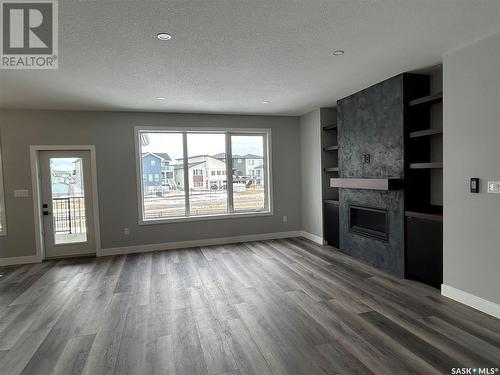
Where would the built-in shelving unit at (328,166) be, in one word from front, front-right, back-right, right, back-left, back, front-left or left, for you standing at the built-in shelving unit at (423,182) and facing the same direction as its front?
right

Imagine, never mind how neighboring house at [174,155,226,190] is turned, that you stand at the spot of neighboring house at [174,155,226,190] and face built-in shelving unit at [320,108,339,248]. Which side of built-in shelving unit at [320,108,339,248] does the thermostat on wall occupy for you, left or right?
right

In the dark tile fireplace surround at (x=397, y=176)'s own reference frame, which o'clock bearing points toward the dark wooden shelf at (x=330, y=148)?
The dark wooden shelf is roughly at 3 o'clock from the dark tile fireplace surround.

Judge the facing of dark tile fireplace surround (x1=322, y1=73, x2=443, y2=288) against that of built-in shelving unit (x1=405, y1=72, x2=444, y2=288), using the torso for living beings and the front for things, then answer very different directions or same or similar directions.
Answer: same or similar directions

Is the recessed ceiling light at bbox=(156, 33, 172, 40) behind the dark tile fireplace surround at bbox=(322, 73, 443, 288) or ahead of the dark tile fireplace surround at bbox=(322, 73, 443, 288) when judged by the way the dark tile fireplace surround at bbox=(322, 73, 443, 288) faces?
ahead

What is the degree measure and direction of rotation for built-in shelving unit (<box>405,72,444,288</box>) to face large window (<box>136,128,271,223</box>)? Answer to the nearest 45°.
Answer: approximately 45° to its right

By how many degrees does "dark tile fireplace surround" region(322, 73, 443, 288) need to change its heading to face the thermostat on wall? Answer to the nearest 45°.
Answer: approximately 90° to its left

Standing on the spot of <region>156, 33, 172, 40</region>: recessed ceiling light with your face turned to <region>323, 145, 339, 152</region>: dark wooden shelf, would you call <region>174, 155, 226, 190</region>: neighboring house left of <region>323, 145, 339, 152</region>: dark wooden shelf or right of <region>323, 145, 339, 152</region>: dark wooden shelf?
left

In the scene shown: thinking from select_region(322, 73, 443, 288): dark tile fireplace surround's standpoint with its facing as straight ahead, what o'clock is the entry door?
The entry door is roughly at 1 o'clock from the dark tile fireplace surround.

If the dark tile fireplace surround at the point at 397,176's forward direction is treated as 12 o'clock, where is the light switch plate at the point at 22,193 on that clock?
The light switch plate is roughly at 1 o'clock from the dark tile fireplace surround.

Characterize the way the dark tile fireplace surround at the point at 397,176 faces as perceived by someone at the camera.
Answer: facing the viewer and to the left of the viewer

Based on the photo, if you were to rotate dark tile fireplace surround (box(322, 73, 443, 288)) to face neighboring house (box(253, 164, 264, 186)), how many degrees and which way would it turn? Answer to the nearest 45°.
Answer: approximately 90° to its right
